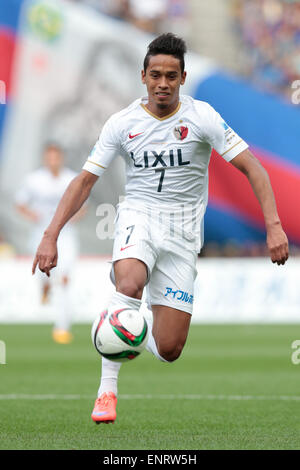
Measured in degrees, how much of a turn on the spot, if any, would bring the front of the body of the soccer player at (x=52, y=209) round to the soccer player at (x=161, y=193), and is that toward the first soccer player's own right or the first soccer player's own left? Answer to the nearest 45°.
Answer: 0° — they already face them

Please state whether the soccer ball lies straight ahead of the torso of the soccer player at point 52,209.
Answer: yes

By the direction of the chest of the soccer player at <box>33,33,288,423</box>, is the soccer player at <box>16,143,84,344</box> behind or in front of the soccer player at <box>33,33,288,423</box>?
behind

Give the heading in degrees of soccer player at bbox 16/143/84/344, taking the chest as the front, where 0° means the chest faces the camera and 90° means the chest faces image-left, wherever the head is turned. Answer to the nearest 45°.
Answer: approximately 0°

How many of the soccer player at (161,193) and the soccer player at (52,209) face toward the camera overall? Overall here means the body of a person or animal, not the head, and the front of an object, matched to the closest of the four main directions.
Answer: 2

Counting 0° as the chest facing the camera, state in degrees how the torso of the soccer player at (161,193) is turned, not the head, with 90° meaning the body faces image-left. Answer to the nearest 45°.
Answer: approximately 0°
